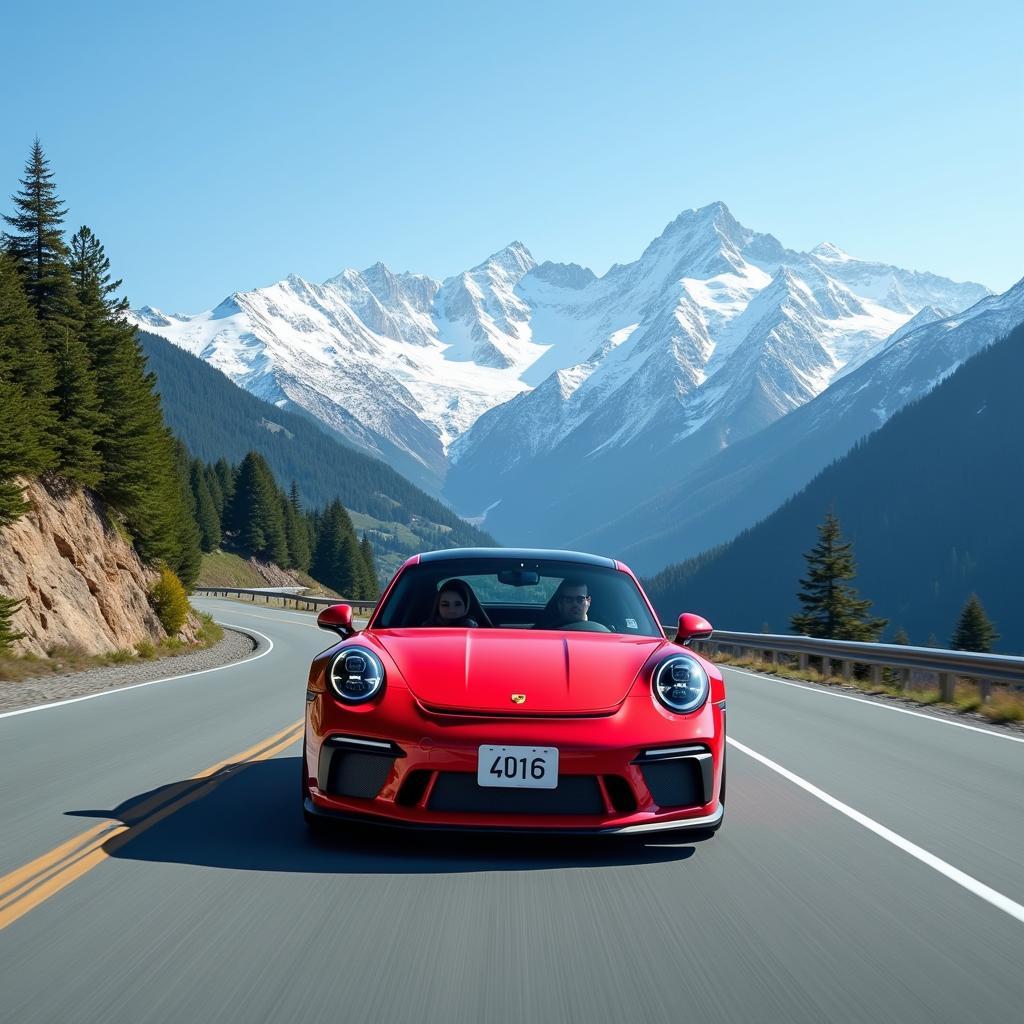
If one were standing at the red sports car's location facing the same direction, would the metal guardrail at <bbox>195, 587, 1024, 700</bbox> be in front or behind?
behind

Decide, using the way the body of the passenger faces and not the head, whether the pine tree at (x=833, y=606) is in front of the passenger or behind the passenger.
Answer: behind

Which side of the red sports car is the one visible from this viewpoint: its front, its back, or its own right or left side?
front

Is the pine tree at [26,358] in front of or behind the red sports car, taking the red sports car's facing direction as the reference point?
behind

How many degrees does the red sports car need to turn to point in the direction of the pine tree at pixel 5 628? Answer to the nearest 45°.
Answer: approximately 135° to its right

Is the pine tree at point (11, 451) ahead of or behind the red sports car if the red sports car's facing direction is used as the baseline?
behind

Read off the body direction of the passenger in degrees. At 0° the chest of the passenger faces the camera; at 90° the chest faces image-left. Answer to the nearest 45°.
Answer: approximately 0°

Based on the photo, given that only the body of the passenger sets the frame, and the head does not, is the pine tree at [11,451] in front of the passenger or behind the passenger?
behind

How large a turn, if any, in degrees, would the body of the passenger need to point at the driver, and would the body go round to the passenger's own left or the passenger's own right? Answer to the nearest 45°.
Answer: approximately 90° to the passenger's own left

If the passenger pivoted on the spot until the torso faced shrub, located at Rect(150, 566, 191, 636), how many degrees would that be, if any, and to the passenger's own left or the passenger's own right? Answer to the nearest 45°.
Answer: approximately 180°
